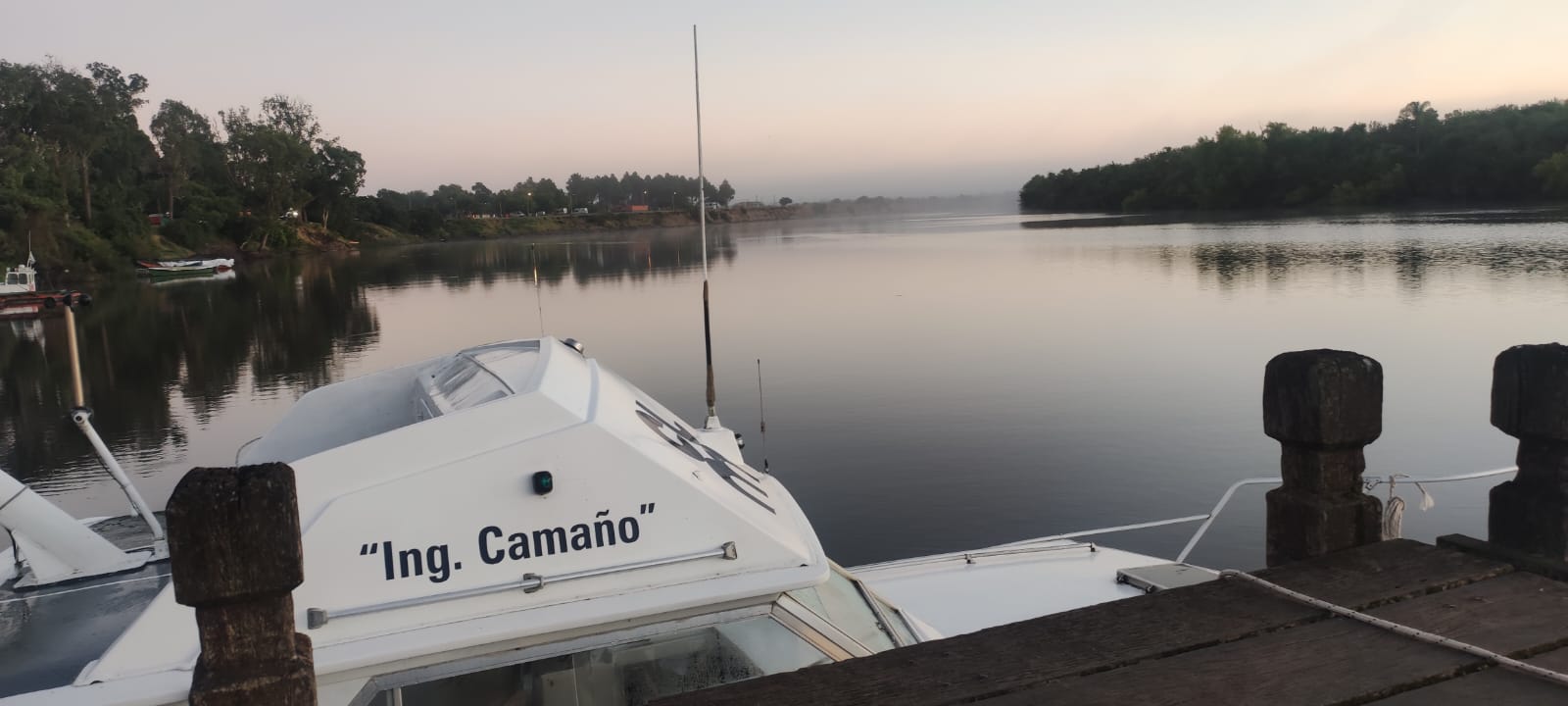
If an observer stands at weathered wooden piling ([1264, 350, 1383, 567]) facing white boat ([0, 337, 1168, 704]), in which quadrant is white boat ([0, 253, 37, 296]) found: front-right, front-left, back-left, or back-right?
front-right
